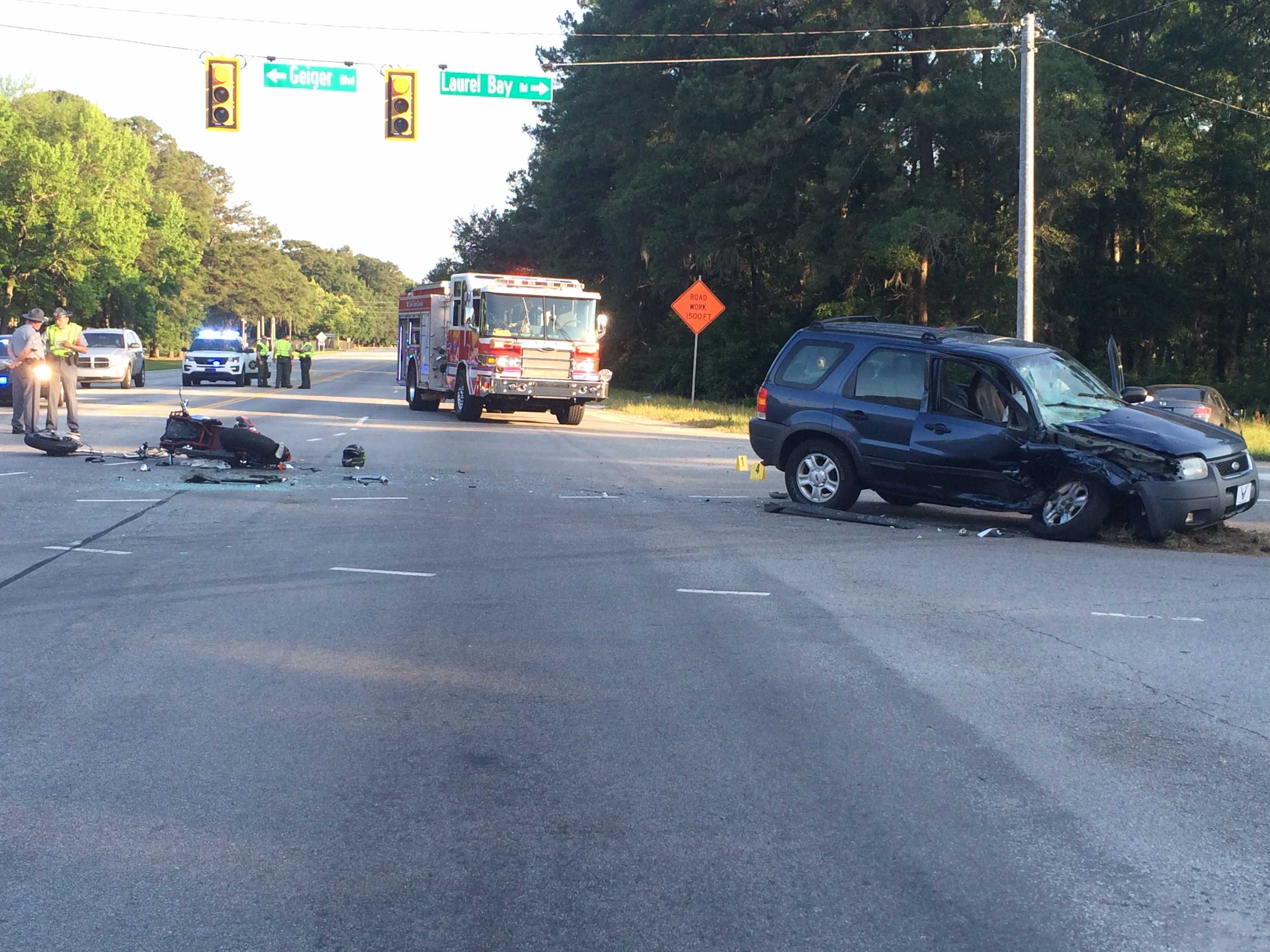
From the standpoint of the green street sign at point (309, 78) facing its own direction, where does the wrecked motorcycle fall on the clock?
The wrecked motorcycle is roughly at 12 o'clock from the green street sign.

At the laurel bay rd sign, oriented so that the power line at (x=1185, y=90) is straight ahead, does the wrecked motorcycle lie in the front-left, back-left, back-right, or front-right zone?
back-right

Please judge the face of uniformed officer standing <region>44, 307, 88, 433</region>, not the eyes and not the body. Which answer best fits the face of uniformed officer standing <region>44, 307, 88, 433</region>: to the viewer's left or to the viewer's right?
to the viewer's left

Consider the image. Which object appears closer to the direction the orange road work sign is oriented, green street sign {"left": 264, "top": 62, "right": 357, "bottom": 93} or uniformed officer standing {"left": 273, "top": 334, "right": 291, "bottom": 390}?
the green street sign

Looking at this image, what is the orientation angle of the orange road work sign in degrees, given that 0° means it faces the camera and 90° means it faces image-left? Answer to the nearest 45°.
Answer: approximately 0°

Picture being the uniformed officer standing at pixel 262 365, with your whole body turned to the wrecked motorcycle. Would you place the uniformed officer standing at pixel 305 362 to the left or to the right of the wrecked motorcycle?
left

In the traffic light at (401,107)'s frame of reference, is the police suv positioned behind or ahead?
behind

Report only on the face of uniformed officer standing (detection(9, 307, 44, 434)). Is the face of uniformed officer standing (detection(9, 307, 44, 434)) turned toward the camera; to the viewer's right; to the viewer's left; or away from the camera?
to the viewer's right
